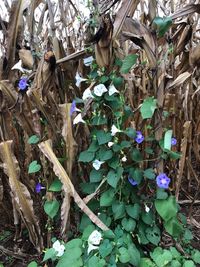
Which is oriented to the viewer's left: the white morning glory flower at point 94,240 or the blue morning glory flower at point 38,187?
the blue morning glory flower

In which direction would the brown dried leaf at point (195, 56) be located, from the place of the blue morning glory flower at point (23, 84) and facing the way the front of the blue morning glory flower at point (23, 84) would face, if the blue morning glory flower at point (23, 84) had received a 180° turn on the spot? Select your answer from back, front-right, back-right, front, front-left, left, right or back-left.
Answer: front-right

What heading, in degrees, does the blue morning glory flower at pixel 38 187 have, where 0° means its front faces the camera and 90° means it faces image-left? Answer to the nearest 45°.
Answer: approximately 90°

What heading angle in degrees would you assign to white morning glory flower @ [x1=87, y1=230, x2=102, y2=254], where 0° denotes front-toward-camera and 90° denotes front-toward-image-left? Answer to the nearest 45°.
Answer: approximately 315°

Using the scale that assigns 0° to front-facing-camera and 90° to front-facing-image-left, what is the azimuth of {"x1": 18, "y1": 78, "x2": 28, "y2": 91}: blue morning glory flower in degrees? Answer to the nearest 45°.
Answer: approximately 45°
